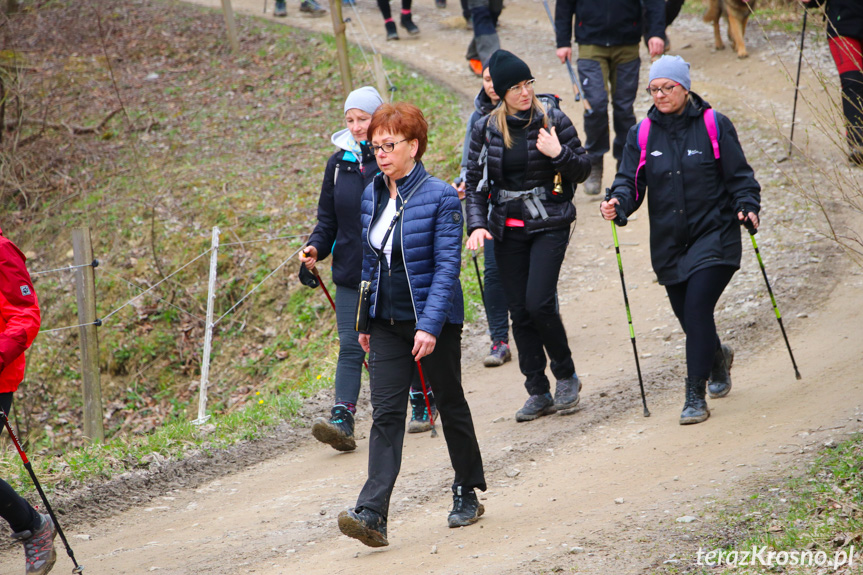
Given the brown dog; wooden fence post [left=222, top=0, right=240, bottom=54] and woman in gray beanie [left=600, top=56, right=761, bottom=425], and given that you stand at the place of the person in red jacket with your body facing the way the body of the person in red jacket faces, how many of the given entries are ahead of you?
0

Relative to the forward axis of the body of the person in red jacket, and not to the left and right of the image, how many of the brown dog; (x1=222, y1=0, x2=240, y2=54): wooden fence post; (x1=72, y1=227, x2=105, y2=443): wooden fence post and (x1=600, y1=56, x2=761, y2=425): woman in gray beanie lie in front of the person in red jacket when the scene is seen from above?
0

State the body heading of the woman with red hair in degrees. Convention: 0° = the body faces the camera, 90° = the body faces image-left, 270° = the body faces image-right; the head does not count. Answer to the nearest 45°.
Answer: approximately 45°

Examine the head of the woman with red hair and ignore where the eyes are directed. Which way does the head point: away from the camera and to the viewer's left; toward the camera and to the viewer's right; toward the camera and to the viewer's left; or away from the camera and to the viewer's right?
toward the camera and to the viewer's left

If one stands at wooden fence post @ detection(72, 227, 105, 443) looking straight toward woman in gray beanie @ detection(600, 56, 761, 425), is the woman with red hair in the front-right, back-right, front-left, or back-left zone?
front-right

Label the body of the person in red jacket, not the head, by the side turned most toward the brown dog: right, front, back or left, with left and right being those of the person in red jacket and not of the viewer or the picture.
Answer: back

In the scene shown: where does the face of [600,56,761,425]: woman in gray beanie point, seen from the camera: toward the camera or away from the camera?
toward the camera

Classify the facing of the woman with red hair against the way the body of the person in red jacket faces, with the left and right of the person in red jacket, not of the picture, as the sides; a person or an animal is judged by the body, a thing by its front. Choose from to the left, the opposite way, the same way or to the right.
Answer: the same way

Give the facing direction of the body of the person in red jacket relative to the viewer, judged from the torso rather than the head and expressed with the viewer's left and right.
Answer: facing the viewer and to the left of the viewer

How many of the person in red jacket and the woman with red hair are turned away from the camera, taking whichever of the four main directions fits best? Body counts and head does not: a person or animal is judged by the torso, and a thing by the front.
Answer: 0

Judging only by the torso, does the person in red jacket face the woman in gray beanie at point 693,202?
no

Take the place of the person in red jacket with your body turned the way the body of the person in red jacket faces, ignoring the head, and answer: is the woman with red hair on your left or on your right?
on your left

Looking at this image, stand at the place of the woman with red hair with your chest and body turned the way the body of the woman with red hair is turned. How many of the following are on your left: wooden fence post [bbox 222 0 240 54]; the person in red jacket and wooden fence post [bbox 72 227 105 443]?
0

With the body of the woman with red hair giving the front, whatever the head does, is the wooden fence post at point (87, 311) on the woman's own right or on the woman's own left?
on the woman's own right
